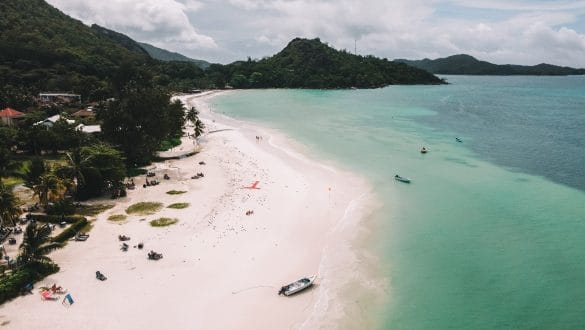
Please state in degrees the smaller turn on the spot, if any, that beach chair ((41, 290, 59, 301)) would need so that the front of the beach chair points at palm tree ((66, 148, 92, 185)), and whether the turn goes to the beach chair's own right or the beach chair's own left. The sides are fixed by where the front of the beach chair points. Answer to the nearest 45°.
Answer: approximately 90° to the beach chair's own left

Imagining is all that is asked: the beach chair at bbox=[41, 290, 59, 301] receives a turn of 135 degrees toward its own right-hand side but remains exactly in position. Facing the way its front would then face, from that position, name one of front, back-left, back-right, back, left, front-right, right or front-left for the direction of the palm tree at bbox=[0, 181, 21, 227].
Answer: back-right

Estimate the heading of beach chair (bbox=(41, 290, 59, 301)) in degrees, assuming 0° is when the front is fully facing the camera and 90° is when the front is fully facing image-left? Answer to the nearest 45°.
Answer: approximately 270°

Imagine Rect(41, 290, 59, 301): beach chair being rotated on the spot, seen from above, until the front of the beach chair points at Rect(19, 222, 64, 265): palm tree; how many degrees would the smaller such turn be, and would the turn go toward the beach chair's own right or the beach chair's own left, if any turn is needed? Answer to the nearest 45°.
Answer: approximately 90° to the beach chair's own left

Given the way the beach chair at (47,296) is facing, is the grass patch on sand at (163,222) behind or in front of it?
in front

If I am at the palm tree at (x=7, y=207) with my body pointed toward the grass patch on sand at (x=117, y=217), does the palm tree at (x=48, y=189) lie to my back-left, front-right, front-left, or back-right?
front-left

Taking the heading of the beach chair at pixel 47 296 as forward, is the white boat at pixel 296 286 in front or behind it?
in front

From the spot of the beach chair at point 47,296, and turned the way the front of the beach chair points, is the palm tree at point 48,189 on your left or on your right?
on your left

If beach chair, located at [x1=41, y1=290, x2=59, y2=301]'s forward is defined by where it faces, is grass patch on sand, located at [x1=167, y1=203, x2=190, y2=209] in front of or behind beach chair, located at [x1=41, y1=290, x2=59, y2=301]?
in front
